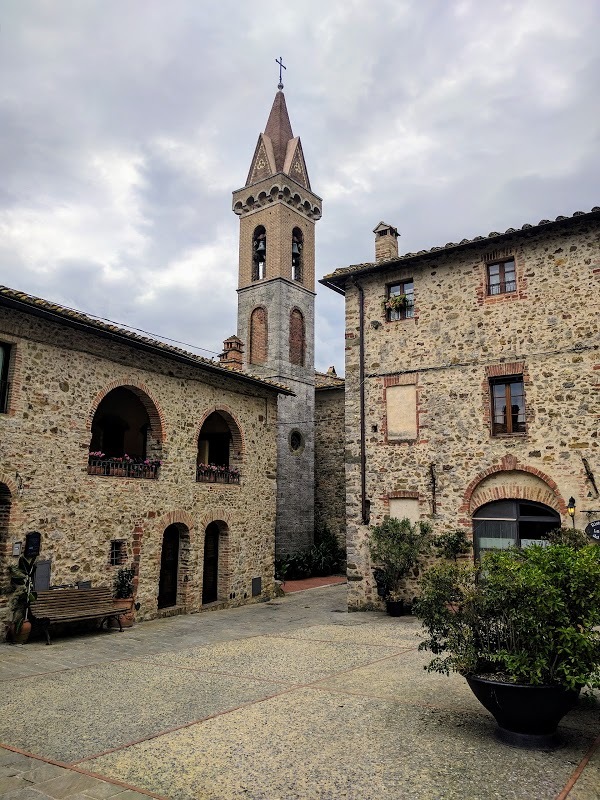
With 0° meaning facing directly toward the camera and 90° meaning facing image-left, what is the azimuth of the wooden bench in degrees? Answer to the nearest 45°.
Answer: approximately 315°

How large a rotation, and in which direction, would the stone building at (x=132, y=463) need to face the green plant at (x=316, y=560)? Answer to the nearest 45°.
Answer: approximately 90° to its left

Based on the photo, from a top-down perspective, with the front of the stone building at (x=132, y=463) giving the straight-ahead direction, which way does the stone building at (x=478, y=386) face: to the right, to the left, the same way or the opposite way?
to the right

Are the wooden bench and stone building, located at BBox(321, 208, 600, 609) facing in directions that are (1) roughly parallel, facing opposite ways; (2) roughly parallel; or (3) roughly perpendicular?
roughly perpendicular

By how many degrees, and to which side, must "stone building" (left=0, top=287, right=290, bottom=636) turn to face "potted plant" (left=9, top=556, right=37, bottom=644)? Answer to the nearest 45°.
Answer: approximately 90° to its right

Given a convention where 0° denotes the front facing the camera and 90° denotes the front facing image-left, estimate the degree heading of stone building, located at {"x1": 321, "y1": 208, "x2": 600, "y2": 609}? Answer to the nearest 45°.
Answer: approximately 0°

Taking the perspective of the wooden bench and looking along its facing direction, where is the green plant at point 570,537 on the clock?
The green plant is roughly at 11 o'clock from the wooden bench.

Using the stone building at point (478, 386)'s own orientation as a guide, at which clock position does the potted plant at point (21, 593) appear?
The potted plant is roughly at 2 o'clock from the stone building.
